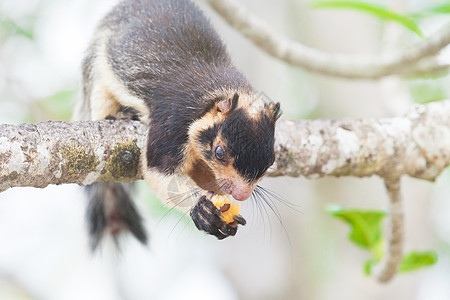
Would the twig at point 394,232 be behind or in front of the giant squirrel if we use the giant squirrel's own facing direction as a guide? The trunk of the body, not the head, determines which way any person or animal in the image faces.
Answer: in front

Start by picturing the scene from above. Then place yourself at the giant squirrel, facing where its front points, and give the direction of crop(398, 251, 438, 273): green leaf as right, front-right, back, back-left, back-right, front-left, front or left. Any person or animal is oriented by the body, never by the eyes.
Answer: front-left

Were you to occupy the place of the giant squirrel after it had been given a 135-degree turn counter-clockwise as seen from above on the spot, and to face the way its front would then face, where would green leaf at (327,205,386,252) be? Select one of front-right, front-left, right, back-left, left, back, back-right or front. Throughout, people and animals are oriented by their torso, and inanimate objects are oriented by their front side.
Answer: right

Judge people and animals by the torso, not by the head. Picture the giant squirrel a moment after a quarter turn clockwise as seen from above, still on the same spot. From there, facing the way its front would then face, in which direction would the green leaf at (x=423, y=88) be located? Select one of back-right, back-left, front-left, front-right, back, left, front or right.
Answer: back
